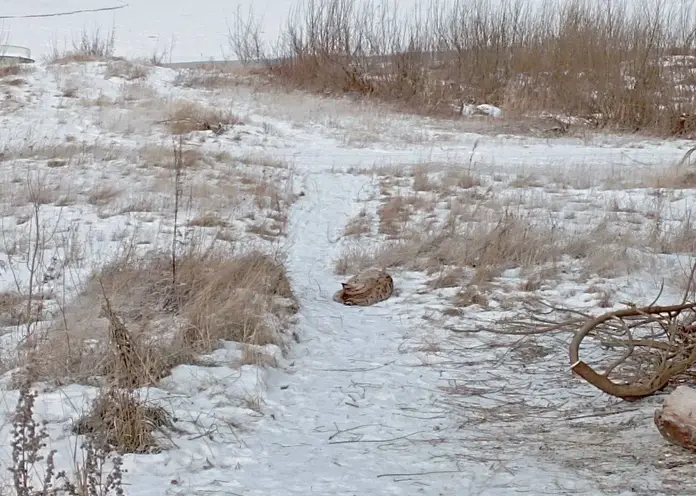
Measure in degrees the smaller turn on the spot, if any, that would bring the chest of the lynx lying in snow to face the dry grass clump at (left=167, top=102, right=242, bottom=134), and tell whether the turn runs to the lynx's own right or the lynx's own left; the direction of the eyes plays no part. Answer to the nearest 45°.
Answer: approximately 90° to the lynx's own right

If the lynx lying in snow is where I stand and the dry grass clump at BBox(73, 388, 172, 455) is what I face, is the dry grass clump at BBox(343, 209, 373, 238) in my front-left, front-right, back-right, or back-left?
back-right

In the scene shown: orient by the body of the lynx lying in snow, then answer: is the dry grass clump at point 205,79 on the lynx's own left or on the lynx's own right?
on the lynx's own right

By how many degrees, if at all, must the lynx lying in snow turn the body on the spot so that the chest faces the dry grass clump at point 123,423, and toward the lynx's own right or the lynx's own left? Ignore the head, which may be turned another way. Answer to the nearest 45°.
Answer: approximately 90° to the lynx's own left

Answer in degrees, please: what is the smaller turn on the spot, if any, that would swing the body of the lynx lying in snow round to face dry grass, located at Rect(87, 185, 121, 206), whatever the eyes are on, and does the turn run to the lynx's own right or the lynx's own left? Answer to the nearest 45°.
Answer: approximately 45° to the lynx's own right

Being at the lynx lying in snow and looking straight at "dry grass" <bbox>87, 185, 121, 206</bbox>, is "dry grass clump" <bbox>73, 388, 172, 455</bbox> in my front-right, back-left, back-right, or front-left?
back-left

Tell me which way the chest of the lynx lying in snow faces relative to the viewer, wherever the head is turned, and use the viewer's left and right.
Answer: facing to the left of the viewer
